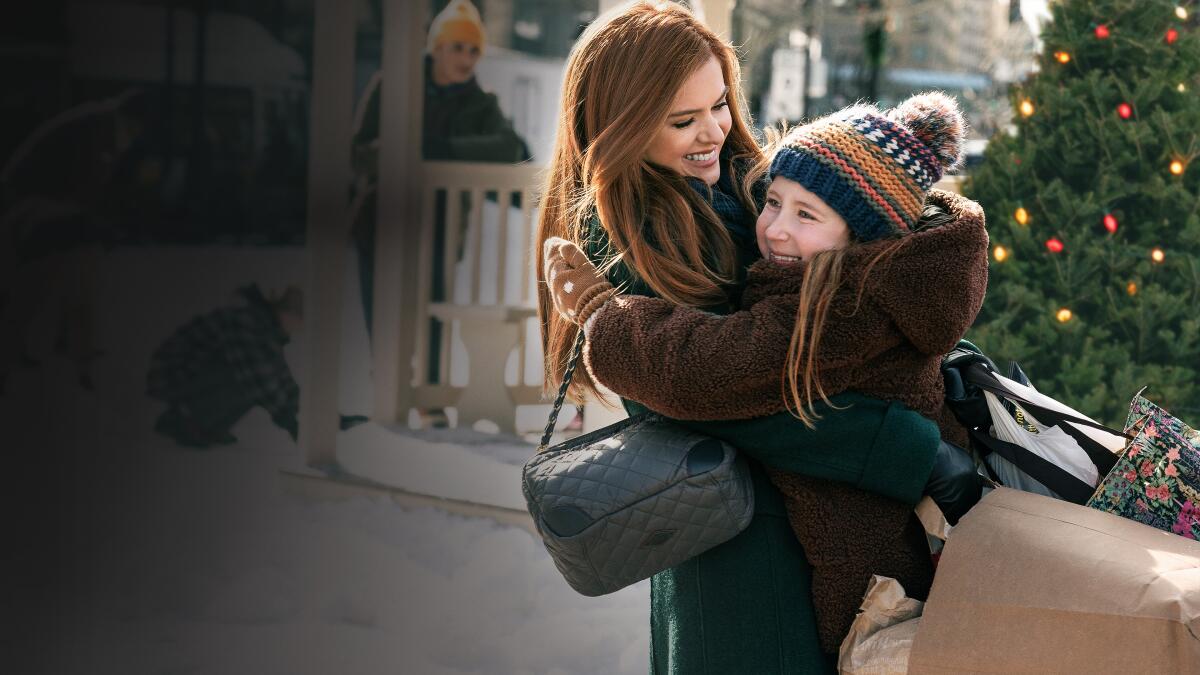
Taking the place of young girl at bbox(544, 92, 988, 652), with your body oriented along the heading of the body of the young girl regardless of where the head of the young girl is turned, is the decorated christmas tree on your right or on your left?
on your right

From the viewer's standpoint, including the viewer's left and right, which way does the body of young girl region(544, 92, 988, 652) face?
facing to the left of the viewer

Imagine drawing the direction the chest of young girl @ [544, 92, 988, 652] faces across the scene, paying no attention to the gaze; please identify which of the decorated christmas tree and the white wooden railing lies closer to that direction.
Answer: the white wooden railing
